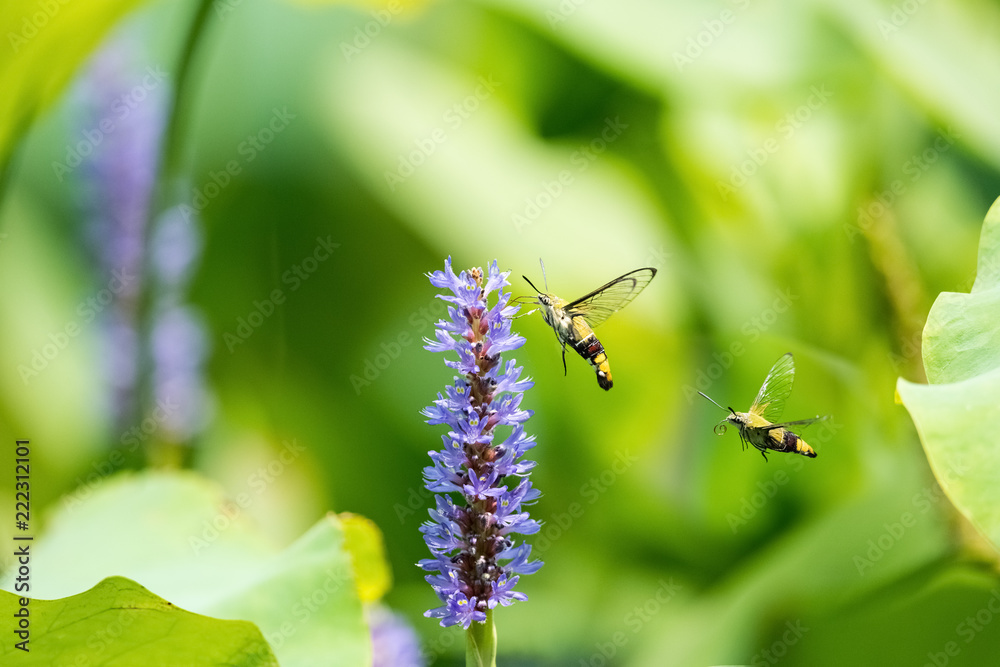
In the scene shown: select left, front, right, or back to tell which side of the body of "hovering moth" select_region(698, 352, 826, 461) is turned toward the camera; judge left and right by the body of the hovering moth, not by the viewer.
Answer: left

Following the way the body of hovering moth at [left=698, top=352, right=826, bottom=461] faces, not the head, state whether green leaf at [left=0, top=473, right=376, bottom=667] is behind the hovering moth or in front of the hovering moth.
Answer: in front
